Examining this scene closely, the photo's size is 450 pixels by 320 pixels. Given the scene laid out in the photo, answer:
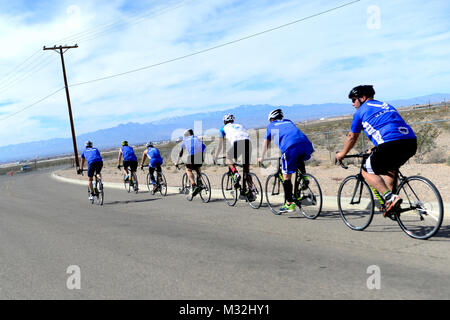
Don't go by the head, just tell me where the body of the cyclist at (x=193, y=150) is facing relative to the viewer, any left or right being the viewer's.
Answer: facing away from the viewer and to the left of the viewer

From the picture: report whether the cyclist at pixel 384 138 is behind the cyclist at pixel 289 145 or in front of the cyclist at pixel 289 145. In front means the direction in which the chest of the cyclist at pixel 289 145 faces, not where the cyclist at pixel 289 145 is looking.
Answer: behind

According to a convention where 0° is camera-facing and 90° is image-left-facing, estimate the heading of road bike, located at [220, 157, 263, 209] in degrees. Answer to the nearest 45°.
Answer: approximately 135°

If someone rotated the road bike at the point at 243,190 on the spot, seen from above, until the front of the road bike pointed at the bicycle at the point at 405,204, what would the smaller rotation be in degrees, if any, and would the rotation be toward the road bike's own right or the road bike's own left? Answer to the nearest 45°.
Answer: approximately 180°

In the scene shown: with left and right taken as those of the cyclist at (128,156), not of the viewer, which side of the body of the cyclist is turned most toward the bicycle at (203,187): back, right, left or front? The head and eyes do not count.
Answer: back
